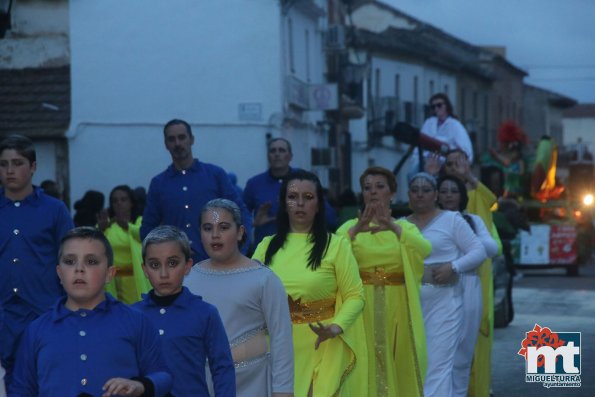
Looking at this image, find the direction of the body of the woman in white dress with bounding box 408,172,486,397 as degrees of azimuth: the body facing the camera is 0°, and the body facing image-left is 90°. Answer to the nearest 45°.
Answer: approximately 45°

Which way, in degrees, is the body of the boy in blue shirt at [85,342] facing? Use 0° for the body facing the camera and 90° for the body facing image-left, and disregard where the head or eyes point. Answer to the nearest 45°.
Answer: approximately 0°

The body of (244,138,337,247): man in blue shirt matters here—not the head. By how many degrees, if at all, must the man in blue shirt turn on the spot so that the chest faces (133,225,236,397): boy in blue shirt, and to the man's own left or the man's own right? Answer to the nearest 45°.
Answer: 0° — they already face them

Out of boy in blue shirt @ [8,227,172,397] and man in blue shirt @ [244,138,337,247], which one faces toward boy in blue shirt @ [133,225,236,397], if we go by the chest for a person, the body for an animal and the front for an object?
the man in blue shirt

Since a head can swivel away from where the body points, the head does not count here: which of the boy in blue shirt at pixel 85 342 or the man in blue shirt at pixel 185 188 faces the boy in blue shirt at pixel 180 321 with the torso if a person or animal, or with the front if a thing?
the man in blue shirt

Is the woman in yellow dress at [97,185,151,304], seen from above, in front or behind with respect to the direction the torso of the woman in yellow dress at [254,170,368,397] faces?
behind
